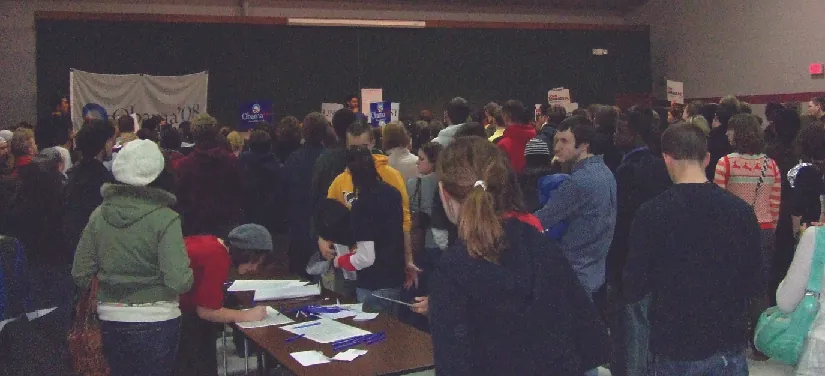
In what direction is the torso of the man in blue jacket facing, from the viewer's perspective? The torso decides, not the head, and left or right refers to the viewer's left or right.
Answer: facing to the left of the viewer

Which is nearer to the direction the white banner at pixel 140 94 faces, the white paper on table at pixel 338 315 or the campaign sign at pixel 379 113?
the white paper on table

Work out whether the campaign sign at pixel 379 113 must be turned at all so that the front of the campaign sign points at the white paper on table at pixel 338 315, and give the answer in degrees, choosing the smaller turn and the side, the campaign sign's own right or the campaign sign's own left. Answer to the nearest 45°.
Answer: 0° — it already faces it

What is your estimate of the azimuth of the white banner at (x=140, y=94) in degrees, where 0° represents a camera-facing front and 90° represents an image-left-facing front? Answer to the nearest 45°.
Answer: approximately 0°

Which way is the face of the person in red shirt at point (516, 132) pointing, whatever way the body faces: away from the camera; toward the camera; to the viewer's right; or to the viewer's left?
away from the camera

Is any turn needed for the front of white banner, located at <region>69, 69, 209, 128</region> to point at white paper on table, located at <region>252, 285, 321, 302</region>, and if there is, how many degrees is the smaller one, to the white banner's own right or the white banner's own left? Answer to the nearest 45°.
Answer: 0° — it already faces it

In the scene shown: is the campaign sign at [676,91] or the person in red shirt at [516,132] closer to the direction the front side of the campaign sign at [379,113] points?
the person in red shirt

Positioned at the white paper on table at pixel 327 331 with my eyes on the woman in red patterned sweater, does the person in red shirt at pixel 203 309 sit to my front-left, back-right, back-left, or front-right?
back-left
